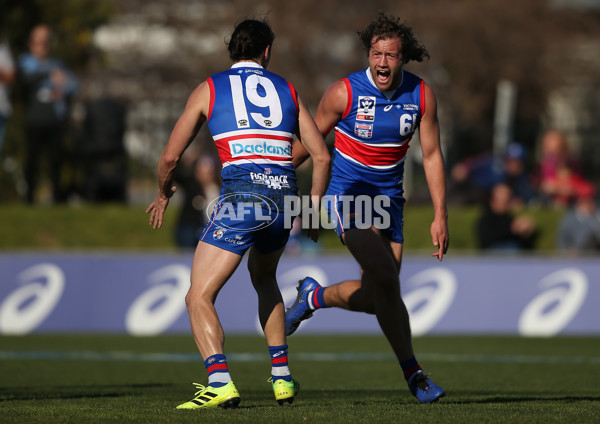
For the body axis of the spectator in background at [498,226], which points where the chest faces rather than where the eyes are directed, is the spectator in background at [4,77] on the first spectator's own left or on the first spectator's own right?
on the first spectator's own right

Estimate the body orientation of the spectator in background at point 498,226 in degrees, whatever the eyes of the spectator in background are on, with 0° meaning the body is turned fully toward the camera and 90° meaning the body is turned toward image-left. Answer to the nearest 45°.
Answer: approximately 0°

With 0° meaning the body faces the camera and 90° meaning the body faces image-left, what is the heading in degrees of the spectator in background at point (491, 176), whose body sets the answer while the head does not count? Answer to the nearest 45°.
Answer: approximately 0°

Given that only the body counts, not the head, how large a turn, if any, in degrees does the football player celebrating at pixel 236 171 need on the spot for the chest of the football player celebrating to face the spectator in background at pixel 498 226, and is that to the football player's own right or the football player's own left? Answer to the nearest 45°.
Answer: approximately 45° to the football player's own right

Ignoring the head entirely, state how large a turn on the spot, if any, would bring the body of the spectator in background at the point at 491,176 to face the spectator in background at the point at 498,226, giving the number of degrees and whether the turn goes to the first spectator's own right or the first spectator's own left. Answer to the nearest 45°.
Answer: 0° — they already face them

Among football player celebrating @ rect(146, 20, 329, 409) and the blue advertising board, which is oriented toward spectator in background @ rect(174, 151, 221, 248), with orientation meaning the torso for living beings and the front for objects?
the football player celebrating

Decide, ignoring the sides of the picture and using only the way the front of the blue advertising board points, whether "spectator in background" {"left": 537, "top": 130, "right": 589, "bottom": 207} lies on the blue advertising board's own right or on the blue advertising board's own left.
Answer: on the blue advertising board's own left

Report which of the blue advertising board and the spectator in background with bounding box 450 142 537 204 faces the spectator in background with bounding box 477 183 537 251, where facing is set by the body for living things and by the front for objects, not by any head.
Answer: the spectator in background with bounding box 450 142 537 204

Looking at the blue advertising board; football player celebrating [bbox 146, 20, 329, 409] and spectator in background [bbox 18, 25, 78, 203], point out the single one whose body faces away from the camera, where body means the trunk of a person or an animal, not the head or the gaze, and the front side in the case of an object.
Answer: the football player celebrating

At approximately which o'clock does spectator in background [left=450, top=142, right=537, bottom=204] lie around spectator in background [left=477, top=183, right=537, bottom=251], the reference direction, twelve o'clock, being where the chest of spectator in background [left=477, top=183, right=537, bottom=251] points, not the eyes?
spectator in background [left=450, top=142, right=537, bottom=204] is roughly at 6 o'clock from spectator in background [left=477, top=183, right=537, bottom=251].
